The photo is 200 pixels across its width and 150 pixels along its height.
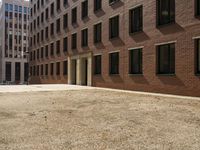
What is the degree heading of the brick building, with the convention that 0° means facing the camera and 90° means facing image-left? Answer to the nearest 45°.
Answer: approximately 45°
